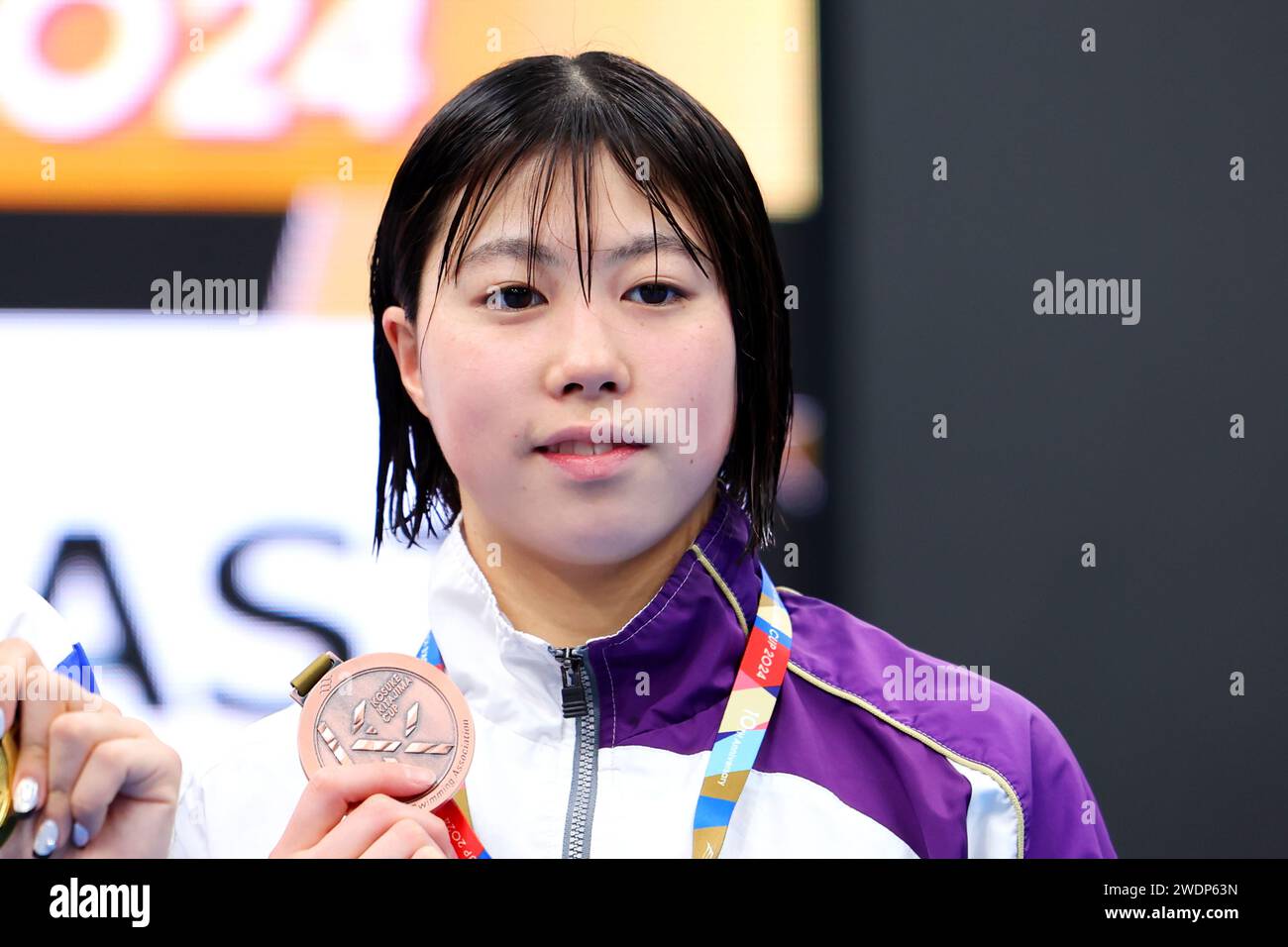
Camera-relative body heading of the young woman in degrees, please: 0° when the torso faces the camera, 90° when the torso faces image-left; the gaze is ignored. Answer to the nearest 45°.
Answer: approximately 0°
